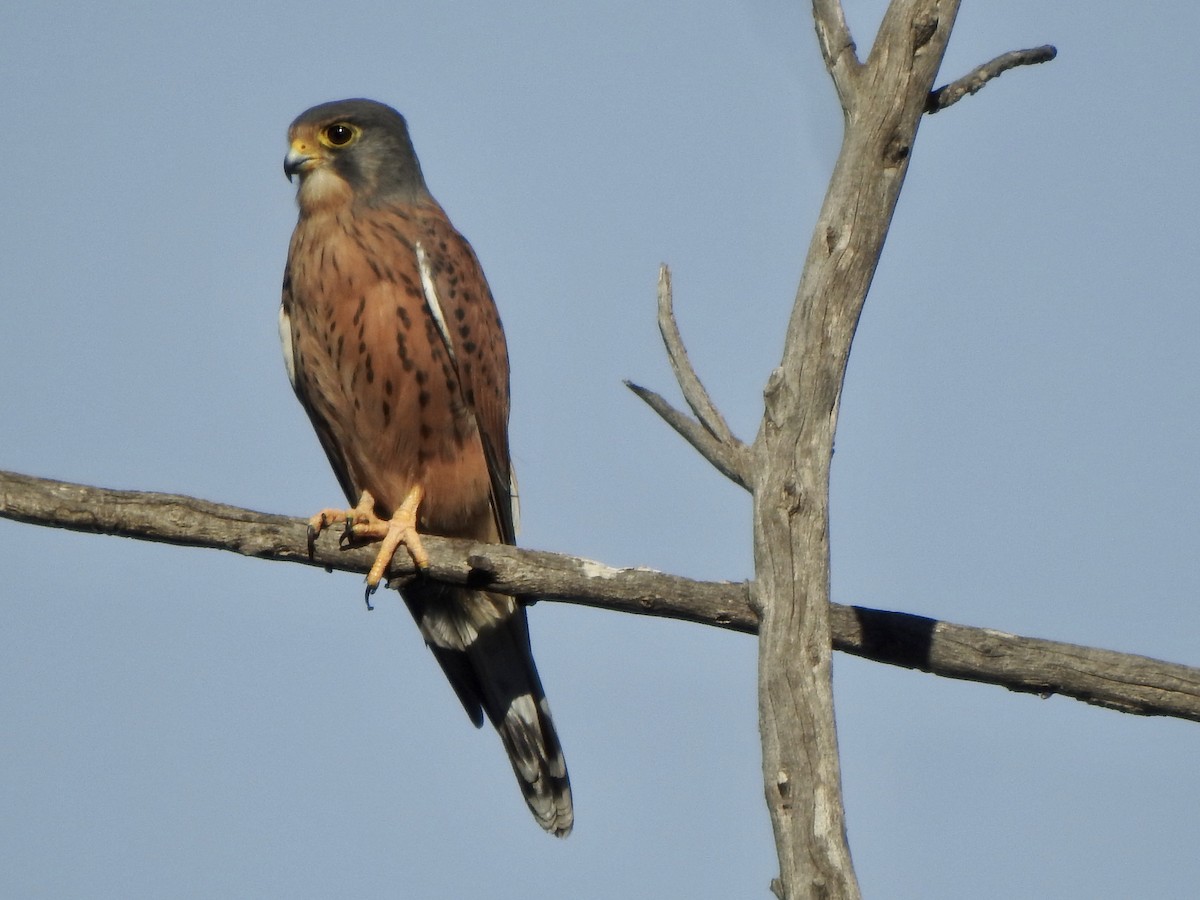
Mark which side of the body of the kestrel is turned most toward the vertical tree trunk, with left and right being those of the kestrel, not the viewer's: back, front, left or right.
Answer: left

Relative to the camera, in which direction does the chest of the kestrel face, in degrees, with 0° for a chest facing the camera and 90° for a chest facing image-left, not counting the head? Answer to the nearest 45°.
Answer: approximately 45°
